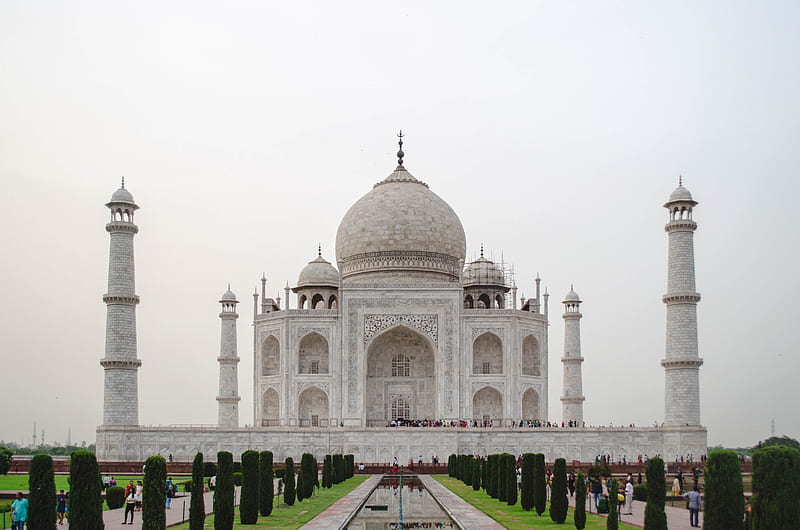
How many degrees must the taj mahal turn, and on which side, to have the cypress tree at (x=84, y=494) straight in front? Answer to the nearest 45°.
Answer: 0° — it already faces it

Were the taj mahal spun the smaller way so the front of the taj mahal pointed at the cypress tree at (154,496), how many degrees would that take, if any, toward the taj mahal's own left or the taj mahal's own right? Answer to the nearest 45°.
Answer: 0° — it already faces it

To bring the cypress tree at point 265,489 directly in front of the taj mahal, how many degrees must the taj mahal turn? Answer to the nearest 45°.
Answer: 0° — it already faces it

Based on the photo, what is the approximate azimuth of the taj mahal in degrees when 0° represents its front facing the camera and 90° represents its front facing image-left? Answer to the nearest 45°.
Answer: approximately 0°

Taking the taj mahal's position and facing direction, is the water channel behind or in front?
in front

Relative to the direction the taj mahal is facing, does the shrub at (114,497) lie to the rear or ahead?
ahead

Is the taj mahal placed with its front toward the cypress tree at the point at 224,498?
yes

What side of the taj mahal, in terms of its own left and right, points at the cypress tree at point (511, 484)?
front
